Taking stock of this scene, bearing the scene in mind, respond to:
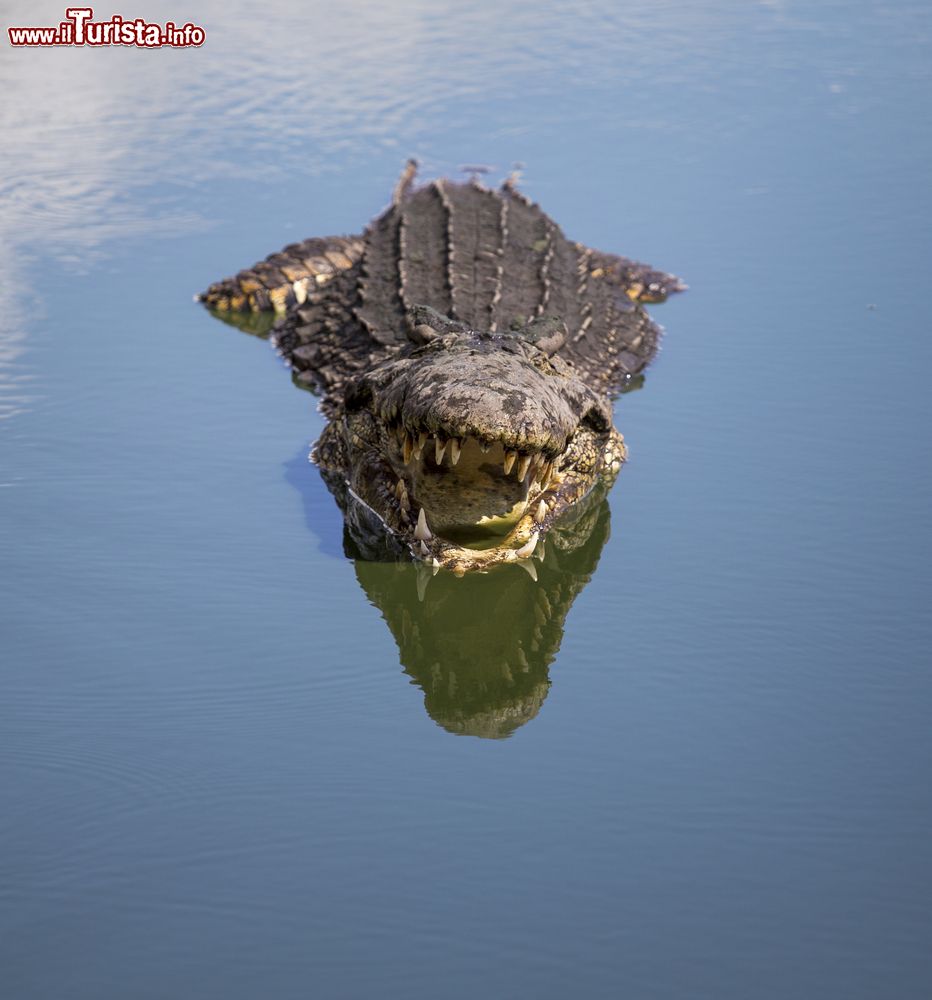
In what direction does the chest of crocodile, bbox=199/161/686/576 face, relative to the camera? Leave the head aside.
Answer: toward the camera
